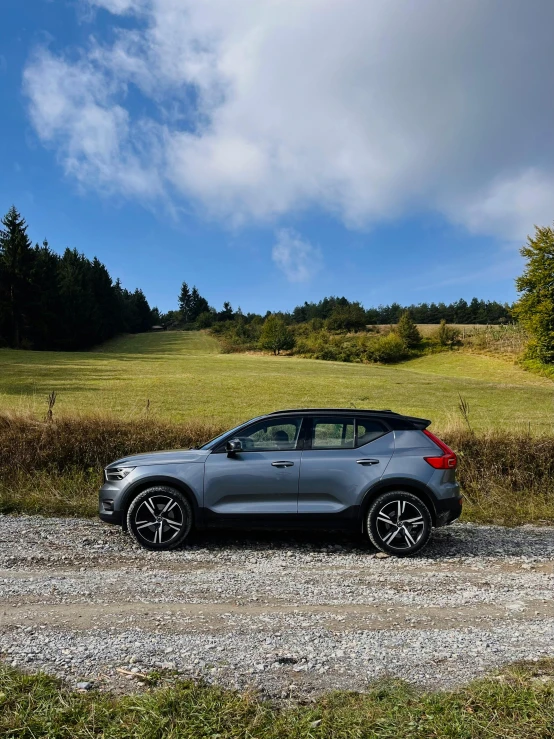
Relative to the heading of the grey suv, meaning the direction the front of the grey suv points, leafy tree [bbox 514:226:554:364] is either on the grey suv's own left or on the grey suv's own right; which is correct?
on the grey suv's own right

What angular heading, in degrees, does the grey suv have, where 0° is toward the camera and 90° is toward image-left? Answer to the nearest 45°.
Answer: approximately 90°
